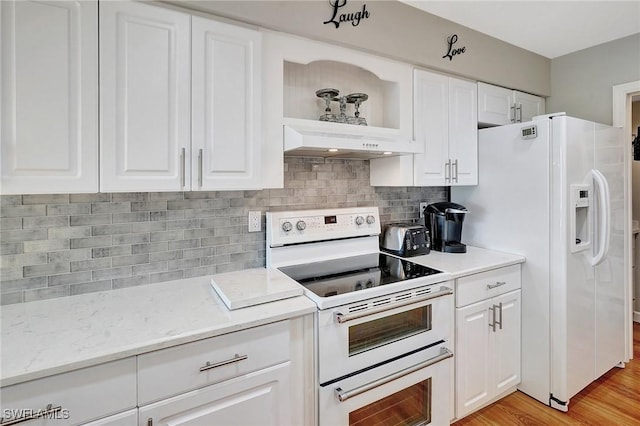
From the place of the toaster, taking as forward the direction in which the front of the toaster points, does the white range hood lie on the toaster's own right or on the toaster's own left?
on the toaster's own right

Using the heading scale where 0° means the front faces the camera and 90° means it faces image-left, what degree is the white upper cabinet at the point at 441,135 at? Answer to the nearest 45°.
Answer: approximately 315°

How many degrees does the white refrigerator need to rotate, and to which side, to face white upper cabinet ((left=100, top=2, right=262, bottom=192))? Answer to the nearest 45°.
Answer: approximately 90° to its right
